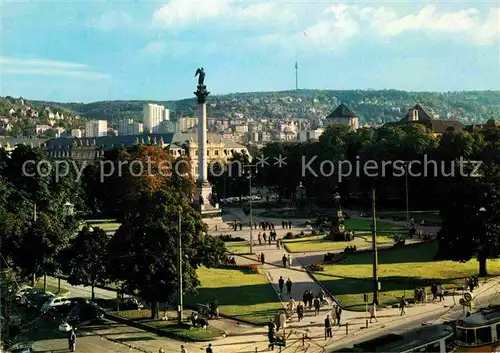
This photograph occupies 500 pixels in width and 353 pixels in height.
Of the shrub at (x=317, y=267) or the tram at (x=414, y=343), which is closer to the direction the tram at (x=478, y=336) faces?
the tram

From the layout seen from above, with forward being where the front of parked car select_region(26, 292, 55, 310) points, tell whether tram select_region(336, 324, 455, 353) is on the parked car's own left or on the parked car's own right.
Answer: on the parked car's own left

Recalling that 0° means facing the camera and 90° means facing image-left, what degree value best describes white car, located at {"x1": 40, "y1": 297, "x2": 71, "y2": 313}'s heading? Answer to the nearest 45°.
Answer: approximately 45°

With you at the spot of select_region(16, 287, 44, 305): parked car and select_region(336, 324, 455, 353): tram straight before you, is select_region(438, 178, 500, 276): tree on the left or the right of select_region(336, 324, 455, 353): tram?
left

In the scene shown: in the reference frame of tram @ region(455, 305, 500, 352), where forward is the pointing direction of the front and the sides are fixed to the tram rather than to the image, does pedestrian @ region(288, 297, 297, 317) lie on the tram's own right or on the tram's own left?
on the tram's own right

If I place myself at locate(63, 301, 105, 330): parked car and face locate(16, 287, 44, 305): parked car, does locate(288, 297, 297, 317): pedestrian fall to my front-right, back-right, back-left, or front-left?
back-right
